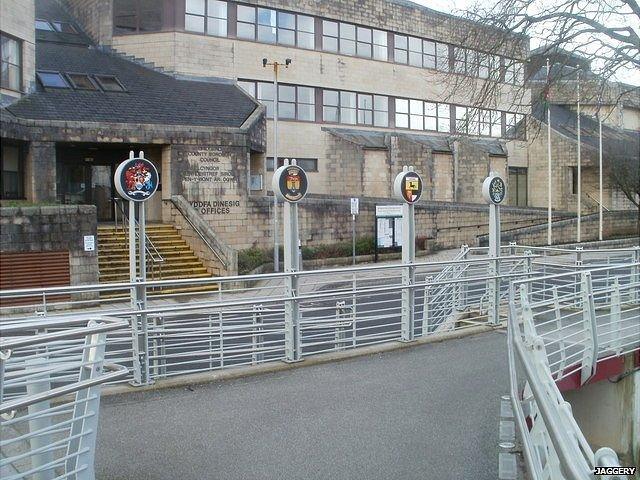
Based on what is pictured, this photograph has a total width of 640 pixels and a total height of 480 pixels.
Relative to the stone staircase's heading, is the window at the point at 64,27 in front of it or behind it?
behind

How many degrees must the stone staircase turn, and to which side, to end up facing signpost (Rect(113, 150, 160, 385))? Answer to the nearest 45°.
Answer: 0° — it already faces it

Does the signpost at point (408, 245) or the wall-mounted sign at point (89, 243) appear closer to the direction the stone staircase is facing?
the signpost

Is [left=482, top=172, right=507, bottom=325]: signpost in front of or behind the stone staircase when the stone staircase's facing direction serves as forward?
in front

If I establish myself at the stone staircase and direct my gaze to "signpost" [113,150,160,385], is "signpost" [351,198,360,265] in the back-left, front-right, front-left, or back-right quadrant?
back-left

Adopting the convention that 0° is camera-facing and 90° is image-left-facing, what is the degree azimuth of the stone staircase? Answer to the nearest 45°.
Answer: approximately 0°

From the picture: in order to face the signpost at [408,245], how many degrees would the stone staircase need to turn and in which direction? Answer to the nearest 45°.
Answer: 0° — it already faces it

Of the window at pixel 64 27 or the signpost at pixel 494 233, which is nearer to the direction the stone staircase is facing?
the signpost

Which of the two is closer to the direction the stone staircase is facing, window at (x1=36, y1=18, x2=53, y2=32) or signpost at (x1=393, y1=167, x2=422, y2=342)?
the signpost

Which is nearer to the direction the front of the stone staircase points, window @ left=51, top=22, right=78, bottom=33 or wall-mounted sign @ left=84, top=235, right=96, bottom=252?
the wall-mounted sign

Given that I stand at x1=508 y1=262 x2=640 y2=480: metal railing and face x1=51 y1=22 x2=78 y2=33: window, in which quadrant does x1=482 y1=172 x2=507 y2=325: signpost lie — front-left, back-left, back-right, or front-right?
front-right

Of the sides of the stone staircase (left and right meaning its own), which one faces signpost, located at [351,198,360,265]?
left
